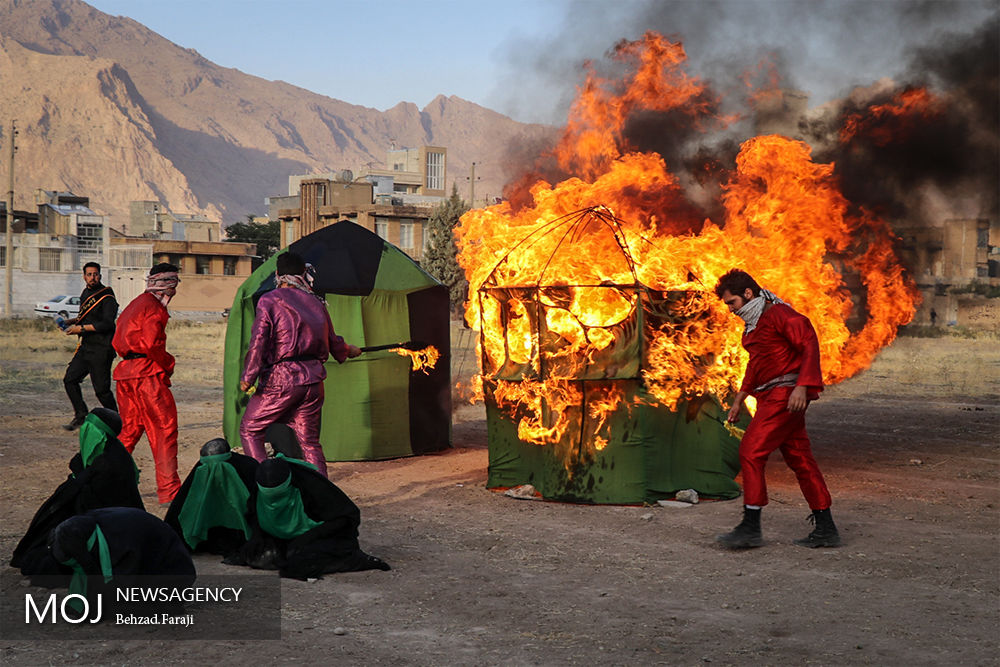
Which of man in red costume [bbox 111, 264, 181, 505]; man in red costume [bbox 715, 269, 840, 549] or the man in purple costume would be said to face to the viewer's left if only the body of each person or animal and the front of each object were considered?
man in red costume [bbox 715, 269, 840, 549]

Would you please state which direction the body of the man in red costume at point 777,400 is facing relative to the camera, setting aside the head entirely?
to the viewer's left

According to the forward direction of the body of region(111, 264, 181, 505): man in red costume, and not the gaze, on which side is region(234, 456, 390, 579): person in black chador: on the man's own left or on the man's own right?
on the man's own right

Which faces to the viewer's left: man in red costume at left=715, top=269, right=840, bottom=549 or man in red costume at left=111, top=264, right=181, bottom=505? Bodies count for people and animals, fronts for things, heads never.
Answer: man in red costume at left=715, top=269, right=840, bottom=549

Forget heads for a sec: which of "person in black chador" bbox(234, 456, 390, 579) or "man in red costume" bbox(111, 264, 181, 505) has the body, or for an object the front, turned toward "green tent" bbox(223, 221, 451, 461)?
the man in red costume

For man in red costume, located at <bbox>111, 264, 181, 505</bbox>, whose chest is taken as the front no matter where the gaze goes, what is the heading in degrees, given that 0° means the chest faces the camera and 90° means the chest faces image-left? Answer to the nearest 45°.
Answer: approximately 225°

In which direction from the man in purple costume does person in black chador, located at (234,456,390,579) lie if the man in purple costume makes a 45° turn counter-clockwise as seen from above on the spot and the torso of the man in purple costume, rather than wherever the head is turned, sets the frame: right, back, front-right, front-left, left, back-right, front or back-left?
back

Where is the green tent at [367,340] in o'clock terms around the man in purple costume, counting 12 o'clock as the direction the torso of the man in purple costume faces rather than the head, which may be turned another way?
The green tent is roughly at 11 o'clock from the man in purple costume.

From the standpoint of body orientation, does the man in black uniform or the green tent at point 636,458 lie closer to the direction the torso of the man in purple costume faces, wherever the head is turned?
the green tent

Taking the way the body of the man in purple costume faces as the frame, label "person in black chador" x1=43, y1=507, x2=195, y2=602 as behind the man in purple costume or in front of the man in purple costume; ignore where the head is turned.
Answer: behind

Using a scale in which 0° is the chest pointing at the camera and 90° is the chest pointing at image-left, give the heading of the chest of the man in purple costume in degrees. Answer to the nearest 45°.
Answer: approximately 225°

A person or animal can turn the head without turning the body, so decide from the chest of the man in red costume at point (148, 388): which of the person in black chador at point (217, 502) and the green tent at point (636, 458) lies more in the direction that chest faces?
the green tent

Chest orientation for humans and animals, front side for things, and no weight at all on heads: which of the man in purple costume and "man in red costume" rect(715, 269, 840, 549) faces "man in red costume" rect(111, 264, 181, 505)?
"man in red costume" rect(715, 269, 840, 549)
